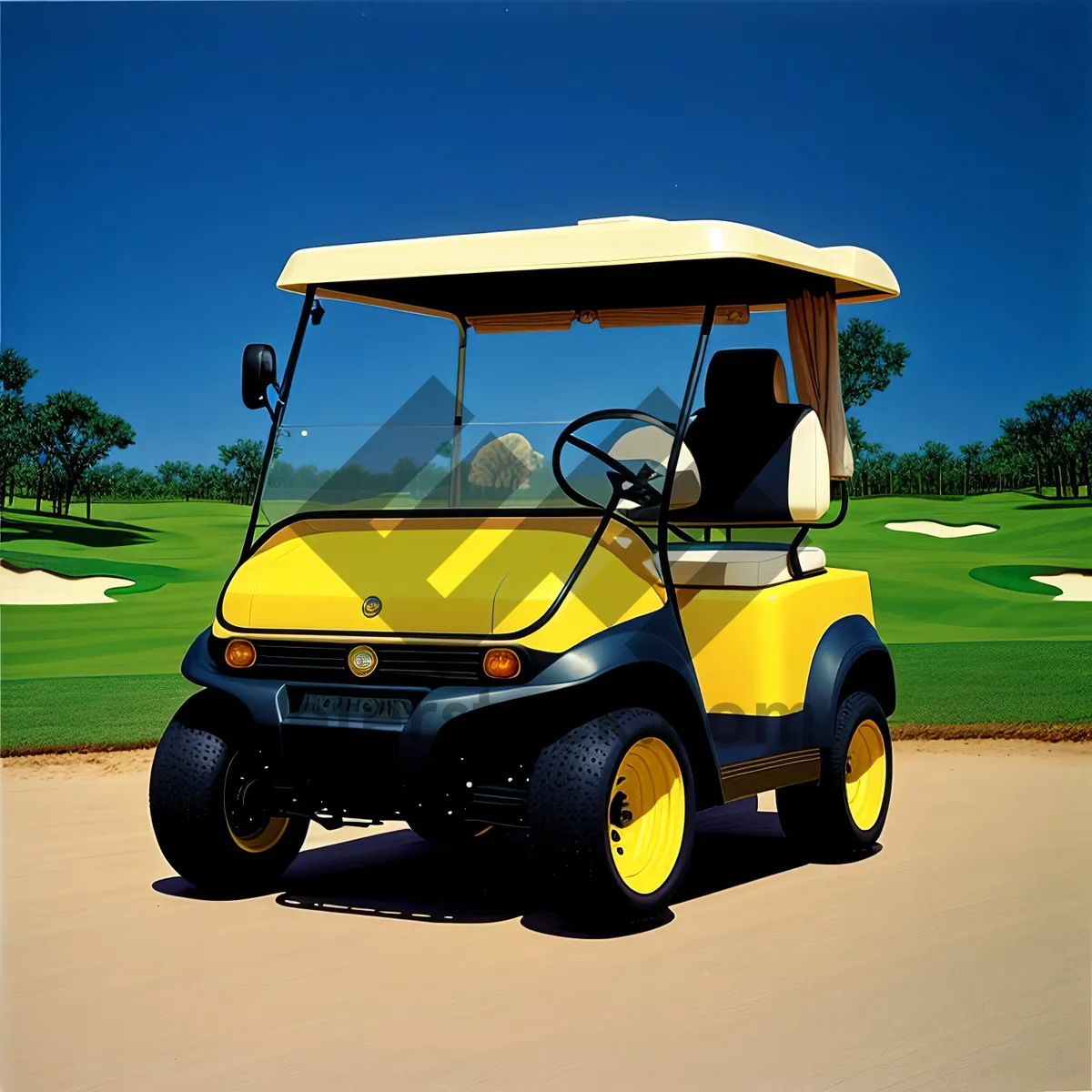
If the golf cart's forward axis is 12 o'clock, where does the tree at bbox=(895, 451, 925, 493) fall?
The tree is roughly at 5 o'clock from the golf cart.

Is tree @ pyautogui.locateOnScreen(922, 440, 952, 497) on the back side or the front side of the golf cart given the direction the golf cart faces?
on the back side

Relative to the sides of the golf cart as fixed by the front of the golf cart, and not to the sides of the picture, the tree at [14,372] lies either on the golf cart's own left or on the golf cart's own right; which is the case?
on the golf cart's own right

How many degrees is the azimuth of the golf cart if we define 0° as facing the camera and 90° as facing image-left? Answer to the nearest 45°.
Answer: approximately 45°

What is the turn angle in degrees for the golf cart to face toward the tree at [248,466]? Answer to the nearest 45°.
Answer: approximately 90° to its right

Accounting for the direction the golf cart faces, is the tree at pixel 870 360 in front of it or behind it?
behind

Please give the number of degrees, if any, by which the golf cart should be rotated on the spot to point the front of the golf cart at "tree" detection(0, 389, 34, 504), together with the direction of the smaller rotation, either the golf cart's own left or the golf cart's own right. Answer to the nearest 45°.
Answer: approximately 135° to the golf cart's own right

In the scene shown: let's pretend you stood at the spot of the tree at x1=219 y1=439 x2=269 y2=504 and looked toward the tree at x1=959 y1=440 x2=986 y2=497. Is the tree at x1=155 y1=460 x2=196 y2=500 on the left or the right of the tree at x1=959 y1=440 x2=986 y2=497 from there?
left

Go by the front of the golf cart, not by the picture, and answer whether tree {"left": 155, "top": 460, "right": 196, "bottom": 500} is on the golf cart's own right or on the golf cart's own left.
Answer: on the golf cart's own right
